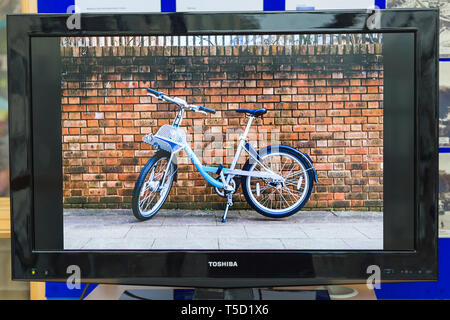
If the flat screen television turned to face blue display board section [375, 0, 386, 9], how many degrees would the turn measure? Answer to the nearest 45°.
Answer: approximately 135° to its left

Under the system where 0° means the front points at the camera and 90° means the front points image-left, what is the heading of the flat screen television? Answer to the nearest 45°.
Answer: approximately 0°

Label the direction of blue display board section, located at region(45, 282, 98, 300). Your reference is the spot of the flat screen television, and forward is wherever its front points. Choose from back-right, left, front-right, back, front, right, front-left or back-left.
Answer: back-right

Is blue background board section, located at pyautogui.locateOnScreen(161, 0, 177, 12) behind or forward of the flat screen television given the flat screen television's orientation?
behind
